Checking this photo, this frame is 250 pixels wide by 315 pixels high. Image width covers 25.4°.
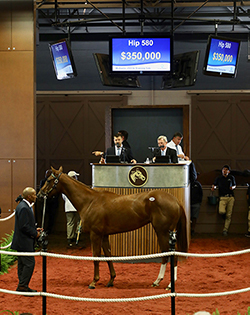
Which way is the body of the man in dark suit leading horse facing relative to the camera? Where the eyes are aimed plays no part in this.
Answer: to the viewer's right

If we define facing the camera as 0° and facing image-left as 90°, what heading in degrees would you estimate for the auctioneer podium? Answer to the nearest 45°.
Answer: approximately 0°

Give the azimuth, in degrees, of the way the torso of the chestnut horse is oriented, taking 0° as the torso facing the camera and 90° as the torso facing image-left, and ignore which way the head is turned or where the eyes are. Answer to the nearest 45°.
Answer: approximately 90°

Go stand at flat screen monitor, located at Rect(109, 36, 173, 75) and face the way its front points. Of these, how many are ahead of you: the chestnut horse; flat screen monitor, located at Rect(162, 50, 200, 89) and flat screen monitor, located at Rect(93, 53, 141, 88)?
1

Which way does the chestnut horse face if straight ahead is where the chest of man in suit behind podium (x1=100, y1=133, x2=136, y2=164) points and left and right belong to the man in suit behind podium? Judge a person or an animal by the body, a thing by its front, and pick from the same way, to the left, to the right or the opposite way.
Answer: to the right

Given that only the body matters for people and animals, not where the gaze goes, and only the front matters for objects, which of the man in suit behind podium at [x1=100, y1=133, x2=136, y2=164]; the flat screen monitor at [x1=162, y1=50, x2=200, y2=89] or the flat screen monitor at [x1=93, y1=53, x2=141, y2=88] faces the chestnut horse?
the man in suit behind podium

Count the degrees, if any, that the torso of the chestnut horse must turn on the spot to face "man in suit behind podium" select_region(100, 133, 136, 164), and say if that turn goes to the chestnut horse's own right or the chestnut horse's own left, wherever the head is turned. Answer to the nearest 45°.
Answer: approximately 90° to the chestnut horse's own right

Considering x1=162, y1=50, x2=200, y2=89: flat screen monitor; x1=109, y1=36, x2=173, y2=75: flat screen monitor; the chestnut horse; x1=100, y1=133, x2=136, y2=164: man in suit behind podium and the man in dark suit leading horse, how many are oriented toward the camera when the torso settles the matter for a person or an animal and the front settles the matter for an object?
2
